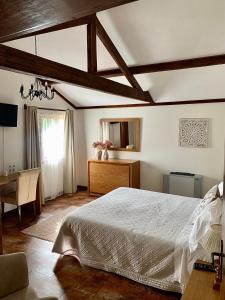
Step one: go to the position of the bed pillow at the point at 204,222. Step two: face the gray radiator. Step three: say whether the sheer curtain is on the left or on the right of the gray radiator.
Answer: left

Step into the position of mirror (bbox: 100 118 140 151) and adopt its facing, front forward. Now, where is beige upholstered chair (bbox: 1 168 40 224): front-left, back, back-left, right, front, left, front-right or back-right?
front-right

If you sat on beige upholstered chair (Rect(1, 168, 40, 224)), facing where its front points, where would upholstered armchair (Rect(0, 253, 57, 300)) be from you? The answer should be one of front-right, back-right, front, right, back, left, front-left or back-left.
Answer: back-left

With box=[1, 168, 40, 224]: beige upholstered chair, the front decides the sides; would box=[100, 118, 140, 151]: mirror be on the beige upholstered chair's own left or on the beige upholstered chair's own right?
on the beige upholstered chair's own right

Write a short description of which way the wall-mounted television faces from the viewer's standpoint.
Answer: facing the viewer and to the right of the viewer

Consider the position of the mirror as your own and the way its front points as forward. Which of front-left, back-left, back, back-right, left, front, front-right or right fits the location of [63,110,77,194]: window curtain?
right

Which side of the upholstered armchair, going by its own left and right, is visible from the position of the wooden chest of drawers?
left

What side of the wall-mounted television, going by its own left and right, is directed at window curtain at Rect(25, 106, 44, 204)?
left

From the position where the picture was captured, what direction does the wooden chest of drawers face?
facing the viewer and to the left of the viewer

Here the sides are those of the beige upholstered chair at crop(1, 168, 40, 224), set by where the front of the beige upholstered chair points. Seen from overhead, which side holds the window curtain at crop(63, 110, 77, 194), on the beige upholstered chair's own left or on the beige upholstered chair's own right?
on the beige upholstered chair's own right

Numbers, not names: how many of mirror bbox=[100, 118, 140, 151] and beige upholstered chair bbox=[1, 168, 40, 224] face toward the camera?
1

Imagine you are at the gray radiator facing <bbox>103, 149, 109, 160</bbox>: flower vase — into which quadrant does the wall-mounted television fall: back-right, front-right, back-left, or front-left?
front-left

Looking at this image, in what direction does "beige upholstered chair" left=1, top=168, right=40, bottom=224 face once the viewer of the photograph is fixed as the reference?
facing away from the viewer and to the left of the viewer

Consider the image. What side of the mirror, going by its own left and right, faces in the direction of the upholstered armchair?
front

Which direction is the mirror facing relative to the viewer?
toward the camera

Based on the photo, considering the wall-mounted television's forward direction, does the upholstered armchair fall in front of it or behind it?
in front

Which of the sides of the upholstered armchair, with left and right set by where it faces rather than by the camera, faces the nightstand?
front

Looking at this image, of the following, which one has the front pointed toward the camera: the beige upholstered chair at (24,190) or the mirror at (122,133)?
the mirror
